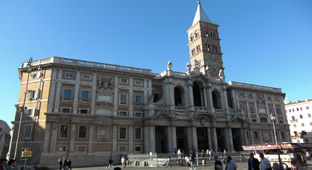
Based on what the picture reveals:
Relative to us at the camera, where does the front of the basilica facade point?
facing the viewer and to the right of the viewer

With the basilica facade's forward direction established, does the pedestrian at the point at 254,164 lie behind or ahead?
ahead
